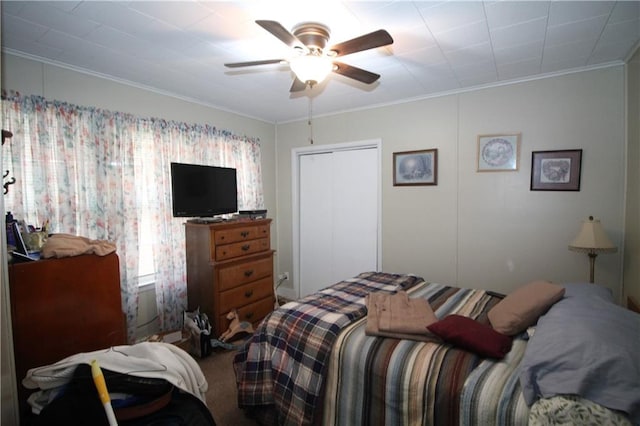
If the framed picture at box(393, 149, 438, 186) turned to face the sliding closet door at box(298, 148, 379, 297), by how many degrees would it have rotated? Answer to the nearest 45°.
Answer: approximately 45° to its right

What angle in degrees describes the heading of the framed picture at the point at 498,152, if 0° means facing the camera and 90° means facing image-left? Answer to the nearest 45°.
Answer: approximately 0°

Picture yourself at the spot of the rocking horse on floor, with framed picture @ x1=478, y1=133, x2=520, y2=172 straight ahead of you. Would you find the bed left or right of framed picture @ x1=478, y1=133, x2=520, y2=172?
right

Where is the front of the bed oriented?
to the viewer's left

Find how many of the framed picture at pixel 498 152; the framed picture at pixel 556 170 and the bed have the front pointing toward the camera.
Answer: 2

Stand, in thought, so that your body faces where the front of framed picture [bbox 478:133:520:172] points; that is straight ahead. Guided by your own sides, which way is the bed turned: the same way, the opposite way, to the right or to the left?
to the right

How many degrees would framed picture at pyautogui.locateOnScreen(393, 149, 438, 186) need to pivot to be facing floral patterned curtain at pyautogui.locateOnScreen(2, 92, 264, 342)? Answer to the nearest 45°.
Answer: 0° — it already faces it

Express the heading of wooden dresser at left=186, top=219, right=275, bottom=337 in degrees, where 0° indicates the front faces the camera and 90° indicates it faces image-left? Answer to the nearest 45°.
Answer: approximately 315°

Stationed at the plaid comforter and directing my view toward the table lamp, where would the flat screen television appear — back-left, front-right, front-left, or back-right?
back-left

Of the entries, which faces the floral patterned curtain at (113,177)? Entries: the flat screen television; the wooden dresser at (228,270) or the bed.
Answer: the bed

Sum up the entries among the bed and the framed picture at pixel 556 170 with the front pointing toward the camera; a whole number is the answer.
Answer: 1

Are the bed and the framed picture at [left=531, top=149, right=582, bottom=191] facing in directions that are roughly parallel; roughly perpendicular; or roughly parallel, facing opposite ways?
roughly perpendicular
